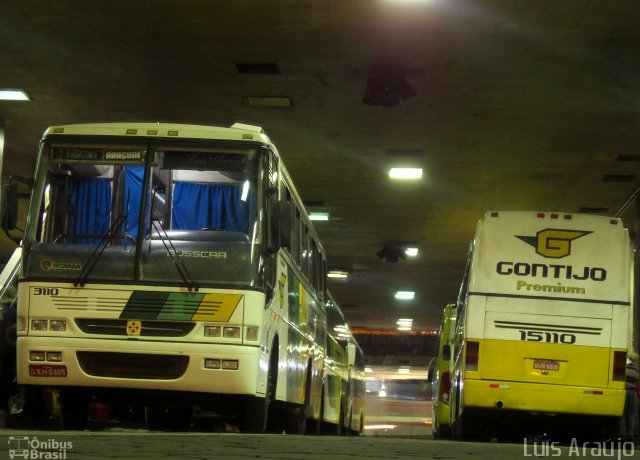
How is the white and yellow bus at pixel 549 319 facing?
away from the camera

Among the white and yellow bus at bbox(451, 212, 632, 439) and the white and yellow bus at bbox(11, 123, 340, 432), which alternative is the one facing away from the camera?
the white and yellow bus at bbox(451, 212, 632, 439)

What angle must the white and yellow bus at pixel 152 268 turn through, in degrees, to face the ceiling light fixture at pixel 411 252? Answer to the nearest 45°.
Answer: approximately 180°

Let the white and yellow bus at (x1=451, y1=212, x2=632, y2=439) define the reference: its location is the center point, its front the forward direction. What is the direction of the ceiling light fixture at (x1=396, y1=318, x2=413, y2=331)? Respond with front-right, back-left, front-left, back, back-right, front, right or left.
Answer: front

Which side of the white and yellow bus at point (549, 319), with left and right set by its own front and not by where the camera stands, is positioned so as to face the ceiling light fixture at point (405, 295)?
front

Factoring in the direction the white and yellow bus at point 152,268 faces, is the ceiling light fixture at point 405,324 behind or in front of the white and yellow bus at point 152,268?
behind

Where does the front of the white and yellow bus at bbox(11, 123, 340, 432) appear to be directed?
toward the camera

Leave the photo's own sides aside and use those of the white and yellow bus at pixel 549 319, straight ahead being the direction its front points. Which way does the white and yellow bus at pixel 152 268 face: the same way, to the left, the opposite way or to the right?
the opposite way

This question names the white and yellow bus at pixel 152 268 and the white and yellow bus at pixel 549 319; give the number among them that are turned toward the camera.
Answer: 1

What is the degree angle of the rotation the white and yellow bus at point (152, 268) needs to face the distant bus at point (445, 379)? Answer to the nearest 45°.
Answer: approximately 135° to its left

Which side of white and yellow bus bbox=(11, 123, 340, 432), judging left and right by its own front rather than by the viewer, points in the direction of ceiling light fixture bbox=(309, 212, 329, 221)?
back

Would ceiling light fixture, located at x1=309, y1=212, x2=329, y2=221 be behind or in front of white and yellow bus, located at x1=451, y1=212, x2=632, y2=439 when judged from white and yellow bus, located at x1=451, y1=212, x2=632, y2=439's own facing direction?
in front
